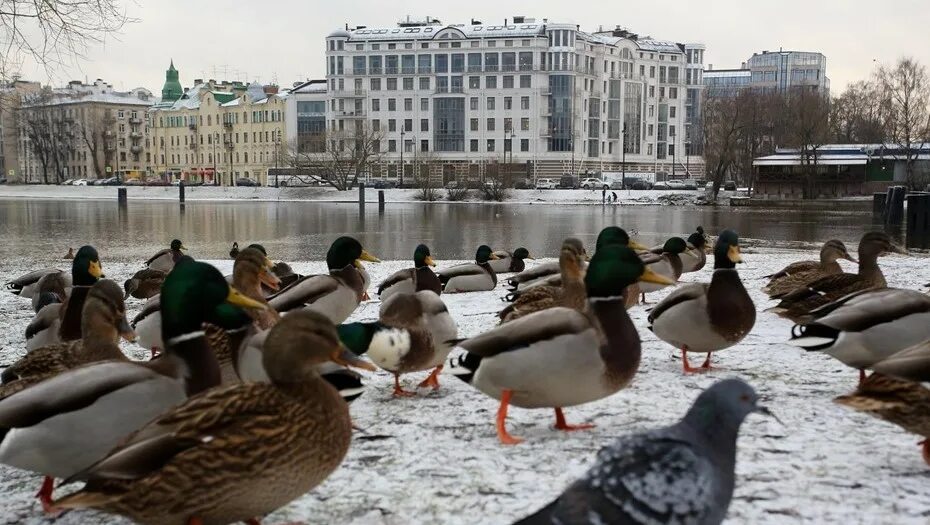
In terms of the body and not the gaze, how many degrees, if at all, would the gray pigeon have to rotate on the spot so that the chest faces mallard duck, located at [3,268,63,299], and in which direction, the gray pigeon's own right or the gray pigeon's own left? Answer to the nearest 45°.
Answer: approximately 135° to the gray pigeon's own left

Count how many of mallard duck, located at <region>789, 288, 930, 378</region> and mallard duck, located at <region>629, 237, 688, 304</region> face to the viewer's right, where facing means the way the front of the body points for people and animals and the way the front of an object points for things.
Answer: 2

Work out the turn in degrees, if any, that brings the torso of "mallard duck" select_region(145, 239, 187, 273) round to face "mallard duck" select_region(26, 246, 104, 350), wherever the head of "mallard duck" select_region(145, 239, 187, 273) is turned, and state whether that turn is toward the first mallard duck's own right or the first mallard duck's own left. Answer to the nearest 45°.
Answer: approximately 90° to the first mallard duck's own right

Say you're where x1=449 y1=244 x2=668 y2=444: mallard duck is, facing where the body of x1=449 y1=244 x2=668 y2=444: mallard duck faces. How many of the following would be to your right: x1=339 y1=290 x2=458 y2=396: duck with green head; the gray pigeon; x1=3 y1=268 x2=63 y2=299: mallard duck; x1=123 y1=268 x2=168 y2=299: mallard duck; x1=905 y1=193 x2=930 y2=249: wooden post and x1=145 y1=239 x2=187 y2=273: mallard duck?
1

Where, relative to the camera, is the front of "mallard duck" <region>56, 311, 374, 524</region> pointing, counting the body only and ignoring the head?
to the viewer's right

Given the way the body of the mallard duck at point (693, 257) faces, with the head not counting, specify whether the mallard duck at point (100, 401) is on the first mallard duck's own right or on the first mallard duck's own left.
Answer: on the first mallard duck's own right

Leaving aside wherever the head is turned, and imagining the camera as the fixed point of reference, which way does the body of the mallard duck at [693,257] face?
to the viewer's right

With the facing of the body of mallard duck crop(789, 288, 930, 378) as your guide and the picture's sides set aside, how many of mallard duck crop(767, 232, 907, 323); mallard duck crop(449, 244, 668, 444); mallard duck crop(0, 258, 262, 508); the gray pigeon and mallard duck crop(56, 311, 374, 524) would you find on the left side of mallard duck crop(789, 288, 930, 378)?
1

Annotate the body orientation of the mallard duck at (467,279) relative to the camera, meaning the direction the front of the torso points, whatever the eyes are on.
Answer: to the viewer's right

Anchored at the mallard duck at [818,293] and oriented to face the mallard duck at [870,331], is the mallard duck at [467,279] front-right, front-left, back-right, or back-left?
back-right

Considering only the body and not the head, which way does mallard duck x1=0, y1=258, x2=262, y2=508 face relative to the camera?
to the viewer's right

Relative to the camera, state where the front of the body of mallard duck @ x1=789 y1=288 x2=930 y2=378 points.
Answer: to the viewer's right

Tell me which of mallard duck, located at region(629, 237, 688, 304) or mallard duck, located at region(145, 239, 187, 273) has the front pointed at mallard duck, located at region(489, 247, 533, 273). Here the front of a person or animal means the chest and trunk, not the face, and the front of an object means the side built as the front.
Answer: mallard duck, located at region(145, 239, 187, 273)

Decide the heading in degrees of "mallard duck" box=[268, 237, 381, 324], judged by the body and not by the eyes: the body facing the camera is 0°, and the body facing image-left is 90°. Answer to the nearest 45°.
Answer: approximately 270°
